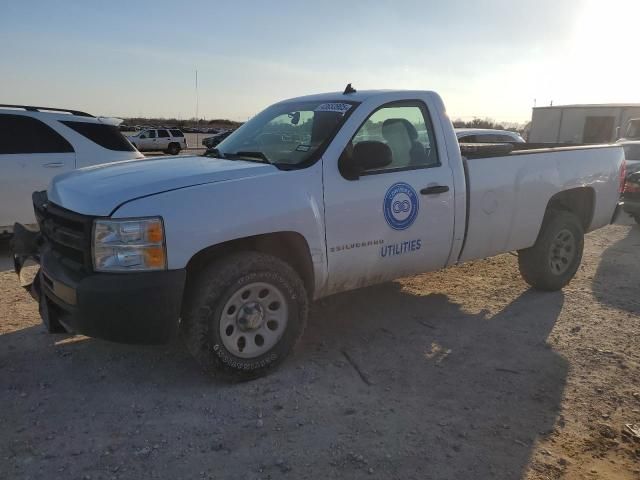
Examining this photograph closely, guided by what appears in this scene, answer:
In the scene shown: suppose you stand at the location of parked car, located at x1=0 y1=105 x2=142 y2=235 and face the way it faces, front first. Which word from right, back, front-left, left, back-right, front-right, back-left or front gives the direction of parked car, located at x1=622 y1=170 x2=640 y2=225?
back

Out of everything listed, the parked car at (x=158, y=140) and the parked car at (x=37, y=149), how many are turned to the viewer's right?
0

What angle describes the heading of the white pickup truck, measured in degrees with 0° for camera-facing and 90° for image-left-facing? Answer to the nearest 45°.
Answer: approximately 45°

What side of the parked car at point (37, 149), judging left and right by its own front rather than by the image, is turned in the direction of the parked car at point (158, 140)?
right

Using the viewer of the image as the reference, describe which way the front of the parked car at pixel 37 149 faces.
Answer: facing to the left of the viewer

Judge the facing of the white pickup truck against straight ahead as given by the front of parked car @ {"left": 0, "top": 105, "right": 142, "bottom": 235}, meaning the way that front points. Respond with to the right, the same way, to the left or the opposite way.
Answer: the same way

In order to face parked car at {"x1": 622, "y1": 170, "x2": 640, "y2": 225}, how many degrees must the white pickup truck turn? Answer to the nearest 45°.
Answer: approximately 180°

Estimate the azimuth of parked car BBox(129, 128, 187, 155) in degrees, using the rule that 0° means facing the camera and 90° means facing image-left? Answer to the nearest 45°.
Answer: approximately 90°

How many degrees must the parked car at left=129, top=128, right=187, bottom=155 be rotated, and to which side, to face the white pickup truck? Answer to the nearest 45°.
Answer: approximately 90° to its left

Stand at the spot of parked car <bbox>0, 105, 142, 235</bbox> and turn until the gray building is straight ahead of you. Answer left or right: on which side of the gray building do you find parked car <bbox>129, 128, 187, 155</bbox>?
left

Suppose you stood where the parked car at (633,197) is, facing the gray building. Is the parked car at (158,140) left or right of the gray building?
left
